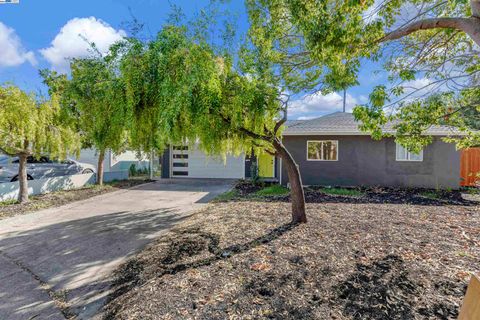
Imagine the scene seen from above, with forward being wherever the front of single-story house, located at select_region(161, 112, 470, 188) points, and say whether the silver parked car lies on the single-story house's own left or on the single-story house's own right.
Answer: on the single-story house's own right

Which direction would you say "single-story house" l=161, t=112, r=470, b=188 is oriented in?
toward the camera

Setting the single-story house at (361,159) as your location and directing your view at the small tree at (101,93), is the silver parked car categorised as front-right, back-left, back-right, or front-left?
front-right

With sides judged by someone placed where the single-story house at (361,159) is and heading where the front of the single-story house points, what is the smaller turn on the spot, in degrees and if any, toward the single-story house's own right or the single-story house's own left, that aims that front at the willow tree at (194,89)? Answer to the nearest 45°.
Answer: approximately 45° to the single-story house's own right

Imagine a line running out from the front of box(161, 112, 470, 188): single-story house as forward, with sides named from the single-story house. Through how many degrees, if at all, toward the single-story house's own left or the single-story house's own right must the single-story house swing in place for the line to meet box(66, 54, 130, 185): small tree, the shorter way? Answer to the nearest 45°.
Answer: approximately 45° to the single-story house's own right

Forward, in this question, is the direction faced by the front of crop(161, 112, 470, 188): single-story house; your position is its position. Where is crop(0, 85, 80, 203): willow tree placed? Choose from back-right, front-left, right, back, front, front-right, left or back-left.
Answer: front-right
